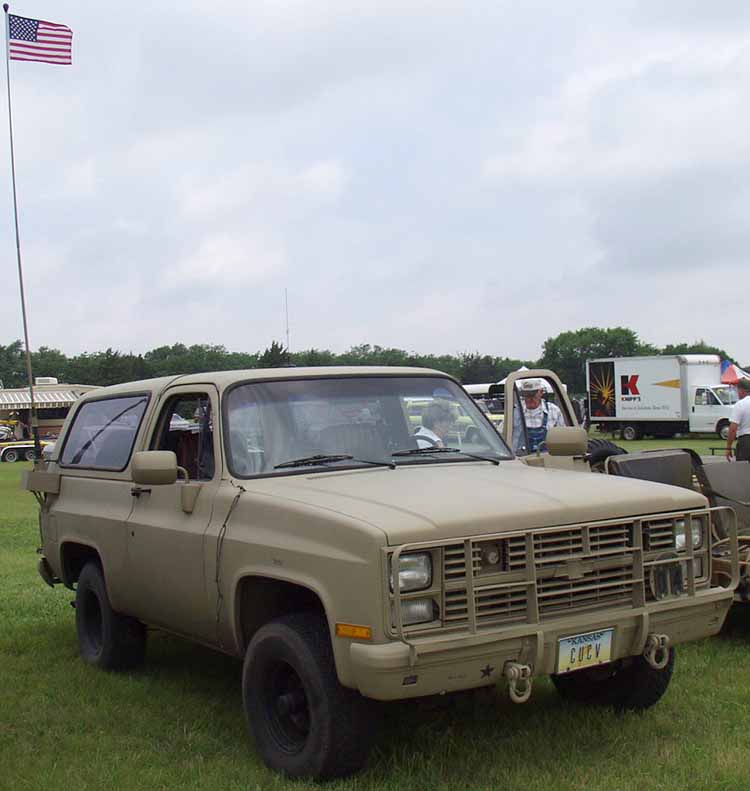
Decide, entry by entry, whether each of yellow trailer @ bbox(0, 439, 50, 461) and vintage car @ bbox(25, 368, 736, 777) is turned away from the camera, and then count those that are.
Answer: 0

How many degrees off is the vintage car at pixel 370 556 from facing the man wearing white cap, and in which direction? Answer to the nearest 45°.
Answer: approximately 135° to its left

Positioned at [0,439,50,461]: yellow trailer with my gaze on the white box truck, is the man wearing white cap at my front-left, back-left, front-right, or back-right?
front-right

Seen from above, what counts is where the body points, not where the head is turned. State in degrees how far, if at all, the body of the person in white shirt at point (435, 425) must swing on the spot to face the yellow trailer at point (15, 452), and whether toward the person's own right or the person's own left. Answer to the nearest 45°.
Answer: approximately 180°

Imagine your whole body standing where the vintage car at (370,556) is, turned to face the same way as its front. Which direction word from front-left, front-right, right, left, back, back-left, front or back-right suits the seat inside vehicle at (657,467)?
left

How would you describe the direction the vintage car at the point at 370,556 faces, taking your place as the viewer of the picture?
facing the viewer and to the right of the viewer

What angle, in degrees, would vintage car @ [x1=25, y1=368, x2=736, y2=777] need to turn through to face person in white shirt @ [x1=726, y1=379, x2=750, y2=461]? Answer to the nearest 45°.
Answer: approximately 90° to its left

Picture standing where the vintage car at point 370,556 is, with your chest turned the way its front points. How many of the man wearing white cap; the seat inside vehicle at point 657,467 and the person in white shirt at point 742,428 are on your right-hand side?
0

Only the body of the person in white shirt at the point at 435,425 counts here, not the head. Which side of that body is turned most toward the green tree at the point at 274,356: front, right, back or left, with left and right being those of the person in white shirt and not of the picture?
back

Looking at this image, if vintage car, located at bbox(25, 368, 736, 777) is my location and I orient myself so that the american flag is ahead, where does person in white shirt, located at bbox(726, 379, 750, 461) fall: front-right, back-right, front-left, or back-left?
front-right

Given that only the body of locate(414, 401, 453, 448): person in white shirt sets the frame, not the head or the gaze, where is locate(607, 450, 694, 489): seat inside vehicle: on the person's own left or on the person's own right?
on the person's own left
